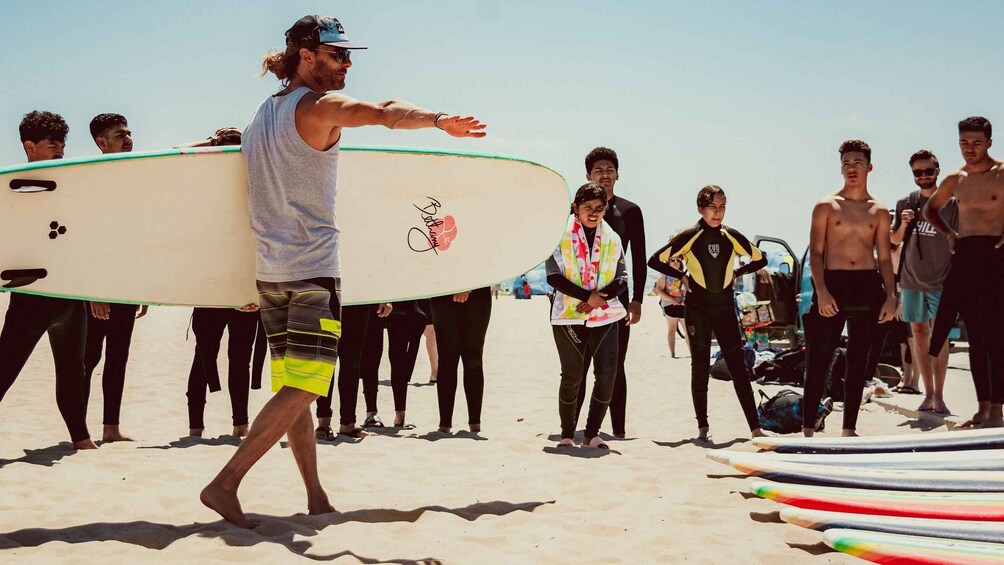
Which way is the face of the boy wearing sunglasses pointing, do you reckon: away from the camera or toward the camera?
toward the camera

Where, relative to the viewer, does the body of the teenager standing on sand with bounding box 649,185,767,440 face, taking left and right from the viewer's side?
facing the viewer

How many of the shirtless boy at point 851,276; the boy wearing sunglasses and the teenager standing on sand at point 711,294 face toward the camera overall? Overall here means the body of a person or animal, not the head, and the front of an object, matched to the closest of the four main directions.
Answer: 3

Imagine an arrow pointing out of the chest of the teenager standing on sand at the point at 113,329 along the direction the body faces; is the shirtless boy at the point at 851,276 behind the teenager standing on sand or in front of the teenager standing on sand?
in front

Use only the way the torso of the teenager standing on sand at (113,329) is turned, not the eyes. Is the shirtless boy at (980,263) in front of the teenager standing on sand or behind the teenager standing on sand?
in front

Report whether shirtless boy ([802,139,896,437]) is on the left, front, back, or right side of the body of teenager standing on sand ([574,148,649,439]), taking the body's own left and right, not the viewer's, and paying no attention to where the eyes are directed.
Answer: left

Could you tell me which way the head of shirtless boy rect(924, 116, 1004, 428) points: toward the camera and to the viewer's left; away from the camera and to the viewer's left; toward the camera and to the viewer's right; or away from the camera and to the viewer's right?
toward the camera and to the viewer's left

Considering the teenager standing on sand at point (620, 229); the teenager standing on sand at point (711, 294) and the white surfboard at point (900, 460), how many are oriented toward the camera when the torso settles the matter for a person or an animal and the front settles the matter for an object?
2

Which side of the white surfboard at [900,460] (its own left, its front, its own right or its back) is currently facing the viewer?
left

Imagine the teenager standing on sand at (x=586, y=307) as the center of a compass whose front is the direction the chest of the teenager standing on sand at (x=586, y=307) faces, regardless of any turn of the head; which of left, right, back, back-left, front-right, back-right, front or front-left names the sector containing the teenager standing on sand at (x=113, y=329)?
right

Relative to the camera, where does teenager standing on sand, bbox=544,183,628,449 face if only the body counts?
toward the camera

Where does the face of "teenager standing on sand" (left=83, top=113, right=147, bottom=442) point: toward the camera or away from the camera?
toward the camera

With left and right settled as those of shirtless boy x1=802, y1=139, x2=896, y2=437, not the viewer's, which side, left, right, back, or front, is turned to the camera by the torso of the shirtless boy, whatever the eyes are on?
front

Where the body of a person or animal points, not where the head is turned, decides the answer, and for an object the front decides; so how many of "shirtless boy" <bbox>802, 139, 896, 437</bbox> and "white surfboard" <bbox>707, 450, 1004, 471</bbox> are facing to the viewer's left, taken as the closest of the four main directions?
1

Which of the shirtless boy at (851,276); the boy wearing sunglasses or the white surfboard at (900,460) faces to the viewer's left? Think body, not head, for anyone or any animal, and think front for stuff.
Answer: the white surfboard
